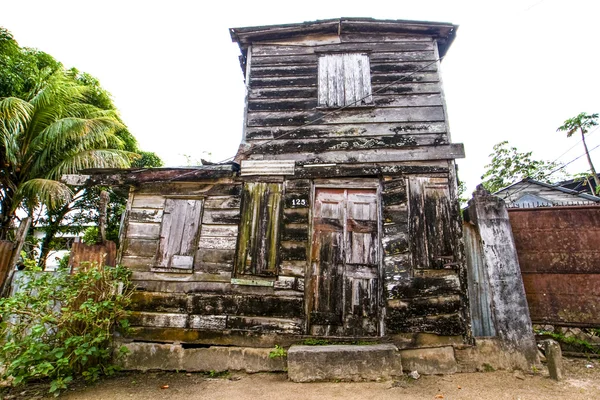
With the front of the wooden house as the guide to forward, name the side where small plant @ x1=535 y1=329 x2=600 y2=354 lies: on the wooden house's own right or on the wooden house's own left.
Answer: on the wooden house's own left

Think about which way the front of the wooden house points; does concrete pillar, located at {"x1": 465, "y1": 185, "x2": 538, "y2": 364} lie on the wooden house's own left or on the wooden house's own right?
on the wooden house's own left

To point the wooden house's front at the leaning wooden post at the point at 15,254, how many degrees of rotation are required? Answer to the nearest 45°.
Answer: approximately 90° to its right

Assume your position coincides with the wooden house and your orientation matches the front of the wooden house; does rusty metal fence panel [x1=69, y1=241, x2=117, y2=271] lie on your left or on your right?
on your right

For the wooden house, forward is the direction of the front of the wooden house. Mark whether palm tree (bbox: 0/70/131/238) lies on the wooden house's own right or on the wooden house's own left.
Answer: on the wooden house's own right

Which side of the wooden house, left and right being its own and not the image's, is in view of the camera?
front

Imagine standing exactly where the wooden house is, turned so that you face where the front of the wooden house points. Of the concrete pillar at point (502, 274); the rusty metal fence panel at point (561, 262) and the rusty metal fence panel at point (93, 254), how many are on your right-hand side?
1

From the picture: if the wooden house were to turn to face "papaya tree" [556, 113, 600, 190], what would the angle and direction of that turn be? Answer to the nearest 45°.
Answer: approximately 135° to its left
